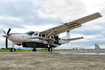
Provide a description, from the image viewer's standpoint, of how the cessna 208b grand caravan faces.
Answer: facing the viewer and to the left of the viewer
